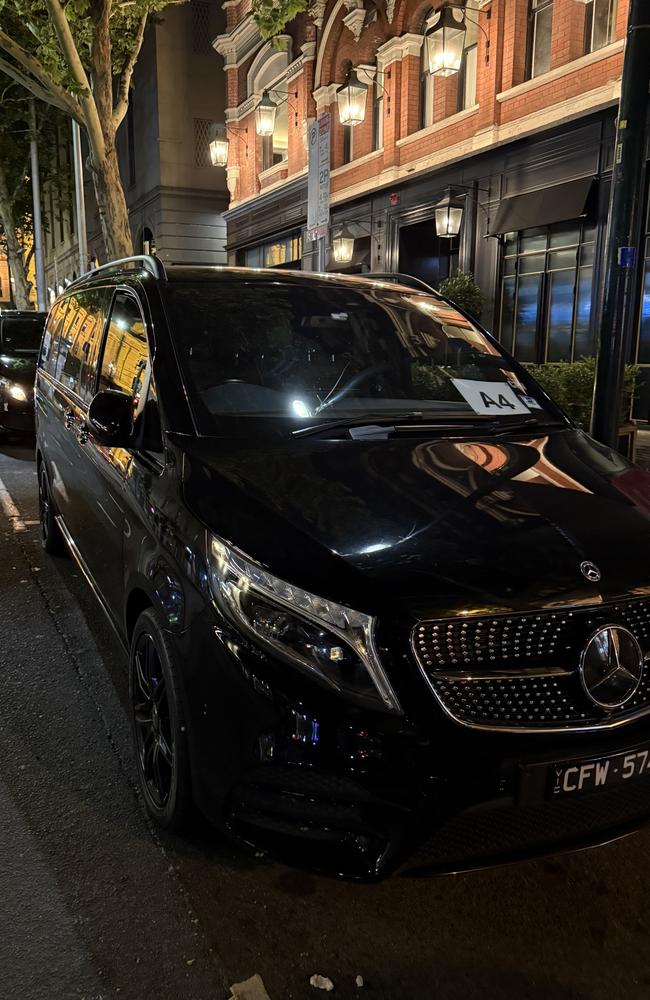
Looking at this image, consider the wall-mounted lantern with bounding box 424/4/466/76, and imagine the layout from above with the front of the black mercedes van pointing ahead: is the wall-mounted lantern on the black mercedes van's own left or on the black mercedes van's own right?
on the black mercedes van's own left

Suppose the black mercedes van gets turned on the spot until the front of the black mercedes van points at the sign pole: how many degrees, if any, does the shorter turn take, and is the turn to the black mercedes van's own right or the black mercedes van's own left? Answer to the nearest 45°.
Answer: approximately 135° to the black mercedes van's own left

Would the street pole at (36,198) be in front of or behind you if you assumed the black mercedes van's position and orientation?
behind

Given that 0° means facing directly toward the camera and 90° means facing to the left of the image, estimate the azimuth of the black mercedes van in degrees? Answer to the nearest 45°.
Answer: approximately 315°

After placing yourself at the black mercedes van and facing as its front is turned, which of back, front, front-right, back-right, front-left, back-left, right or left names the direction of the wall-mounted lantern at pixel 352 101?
back-left

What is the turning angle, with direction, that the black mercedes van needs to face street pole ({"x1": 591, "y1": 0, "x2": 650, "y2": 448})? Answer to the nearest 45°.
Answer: approximately 90° to its left

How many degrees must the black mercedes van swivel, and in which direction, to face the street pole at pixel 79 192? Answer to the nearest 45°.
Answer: approximately 135° to its left

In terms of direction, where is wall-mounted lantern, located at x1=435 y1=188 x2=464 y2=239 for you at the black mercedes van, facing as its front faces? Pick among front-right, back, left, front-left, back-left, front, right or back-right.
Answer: back-left

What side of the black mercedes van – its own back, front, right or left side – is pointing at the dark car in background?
back

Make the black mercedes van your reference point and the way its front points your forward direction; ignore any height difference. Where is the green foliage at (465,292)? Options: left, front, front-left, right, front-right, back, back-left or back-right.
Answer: back-left
